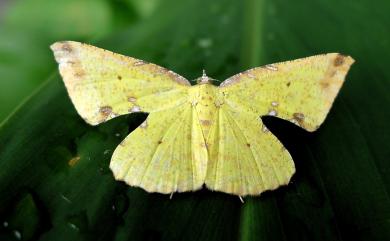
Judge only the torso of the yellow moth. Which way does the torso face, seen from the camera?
away from the camera
